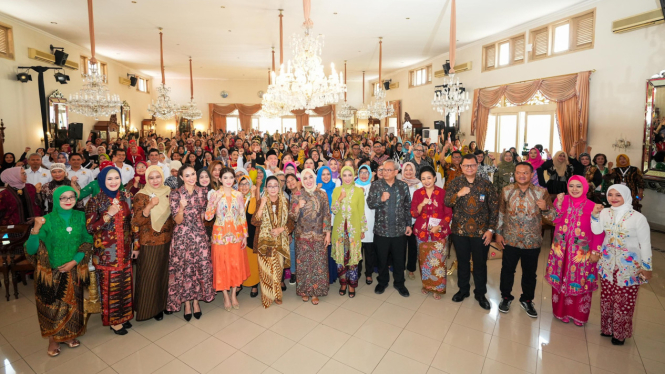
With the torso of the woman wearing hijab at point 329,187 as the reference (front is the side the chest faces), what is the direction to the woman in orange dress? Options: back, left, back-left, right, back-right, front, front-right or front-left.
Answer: front-right

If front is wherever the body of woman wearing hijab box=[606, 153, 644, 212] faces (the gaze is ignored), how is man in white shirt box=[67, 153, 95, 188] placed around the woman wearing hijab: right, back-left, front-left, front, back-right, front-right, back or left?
front-right

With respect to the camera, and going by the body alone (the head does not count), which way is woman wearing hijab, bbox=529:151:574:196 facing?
toward the camera

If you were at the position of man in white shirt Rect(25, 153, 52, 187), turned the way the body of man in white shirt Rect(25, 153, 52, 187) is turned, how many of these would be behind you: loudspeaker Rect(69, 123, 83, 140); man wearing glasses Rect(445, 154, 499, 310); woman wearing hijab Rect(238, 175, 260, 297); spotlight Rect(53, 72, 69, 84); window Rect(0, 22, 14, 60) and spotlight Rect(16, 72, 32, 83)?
4

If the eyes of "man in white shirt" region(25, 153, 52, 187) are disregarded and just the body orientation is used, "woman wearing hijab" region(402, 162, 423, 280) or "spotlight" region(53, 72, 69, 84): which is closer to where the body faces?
the woman wearing hijab

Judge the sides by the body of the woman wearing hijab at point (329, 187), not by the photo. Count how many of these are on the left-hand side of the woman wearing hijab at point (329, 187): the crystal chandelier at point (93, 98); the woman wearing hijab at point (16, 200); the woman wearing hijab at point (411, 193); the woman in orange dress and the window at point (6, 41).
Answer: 1

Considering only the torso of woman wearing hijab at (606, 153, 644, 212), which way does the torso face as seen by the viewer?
toward the camera
